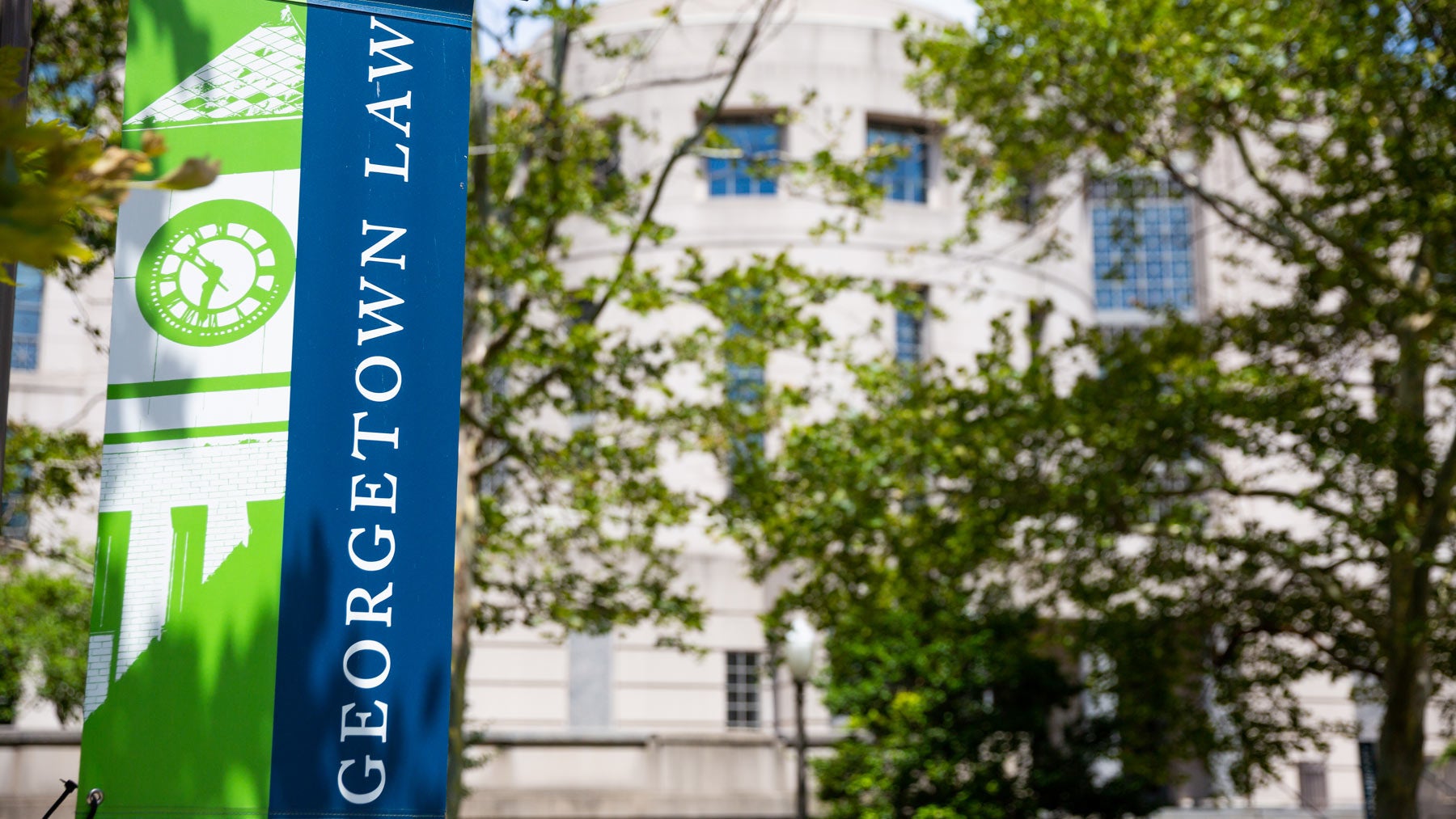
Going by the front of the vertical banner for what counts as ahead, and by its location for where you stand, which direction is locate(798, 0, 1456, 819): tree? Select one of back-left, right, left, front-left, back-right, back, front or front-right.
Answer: back-left

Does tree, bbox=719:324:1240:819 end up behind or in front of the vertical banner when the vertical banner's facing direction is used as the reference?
behind

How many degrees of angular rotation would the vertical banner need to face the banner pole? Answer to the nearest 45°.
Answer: approximately 135° to its right

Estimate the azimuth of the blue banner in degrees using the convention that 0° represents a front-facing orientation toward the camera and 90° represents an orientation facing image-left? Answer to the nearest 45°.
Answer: approximately 0°

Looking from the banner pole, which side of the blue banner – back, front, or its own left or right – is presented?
right

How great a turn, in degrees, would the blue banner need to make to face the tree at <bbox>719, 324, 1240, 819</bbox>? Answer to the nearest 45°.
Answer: approximately 135° to its left

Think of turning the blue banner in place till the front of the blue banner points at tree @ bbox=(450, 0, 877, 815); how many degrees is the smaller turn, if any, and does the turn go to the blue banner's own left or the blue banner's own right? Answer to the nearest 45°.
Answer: approximately 180°
